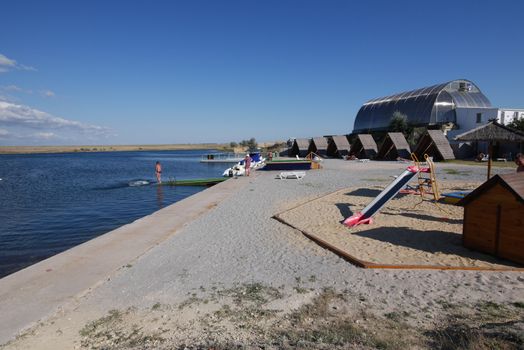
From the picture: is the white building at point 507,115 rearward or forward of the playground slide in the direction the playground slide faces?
rearward

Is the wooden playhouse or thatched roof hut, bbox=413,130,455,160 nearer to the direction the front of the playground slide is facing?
the wooden playhouse

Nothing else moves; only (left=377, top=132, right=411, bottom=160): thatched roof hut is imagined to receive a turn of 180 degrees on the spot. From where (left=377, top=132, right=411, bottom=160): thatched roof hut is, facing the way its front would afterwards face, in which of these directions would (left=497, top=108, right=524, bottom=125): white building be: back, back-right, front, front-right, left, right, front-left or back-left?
front

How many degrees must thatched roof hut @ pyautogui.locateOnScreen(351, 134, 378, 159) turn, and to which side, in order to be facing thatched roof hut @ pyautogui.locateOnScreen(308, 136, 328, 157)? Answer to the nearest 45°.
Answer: approximately 90° to its right

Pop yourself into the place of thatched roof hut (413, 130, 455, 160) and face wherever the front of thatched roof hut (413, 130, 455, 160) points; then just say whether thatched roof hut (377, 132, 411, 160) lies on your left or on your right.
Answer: on your right

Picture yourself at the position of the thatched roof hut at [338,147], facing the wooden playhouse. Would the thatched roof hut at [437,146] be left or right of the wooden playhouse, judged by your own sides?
left

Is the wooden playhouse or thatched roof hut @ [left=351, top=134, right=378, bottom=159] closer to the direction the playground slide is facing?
the wooden playhouse

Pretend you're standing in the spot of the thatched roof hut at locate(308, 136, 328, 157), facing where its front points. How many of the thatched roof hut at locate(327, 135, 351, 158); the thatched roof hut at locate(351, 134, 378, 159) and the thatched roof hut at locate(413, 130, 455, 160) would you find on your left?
3

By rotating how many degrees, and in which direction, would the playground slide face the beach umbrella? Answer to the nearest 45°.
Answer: approximately 180°
